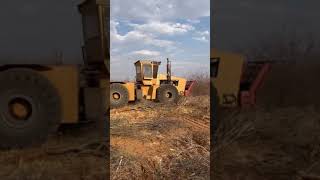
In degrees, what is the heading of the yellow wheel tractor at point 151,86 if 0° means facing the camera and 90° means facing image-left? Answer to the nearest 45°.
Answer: approximately 270°
